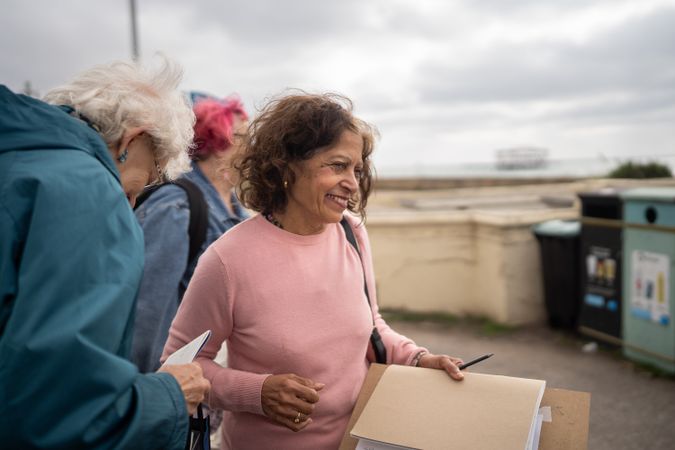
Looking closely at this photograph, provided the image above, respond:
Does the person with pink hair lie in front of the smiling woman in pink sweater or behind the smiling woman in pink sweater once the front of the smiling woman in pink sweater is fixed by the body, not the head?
behind

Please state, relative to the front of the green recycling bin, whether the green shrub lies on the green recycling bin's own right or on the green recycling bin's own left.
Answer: on the green recycling bin's own right

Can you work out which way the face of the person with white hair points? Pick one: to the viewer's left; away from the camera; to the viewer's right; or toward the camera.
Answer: to the viewer's right

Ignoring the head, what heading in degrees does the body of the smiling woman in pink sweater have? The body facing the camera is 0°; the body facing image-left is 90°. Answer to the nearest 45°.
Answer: approximately 315°

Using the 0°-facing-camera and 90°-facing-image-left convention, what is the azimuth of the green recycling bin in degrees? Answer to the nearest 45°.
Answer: approximately 45°
